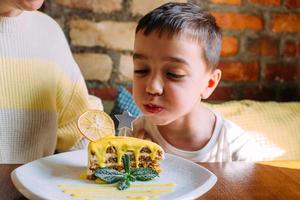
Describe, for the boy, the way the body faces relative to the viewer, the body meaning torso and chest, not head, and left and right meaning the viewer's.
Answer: facing the viewer and to the left of the viewer

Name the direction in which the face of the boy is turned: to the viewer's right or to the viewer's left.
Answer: to the viewer's left
